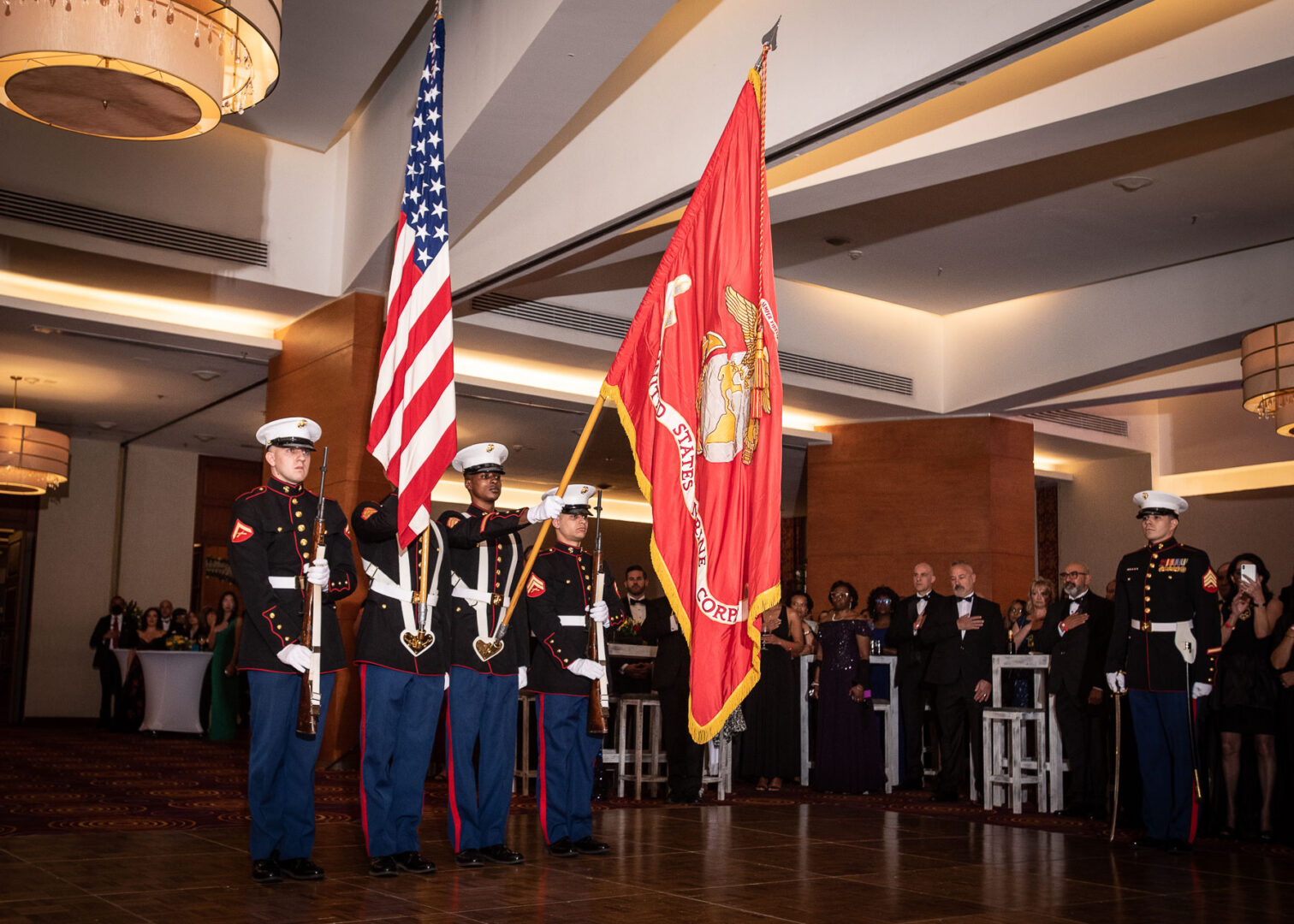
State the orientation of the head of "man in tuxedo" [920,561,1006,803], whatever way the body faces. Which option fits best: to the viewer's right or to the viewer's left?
to the viewer's left

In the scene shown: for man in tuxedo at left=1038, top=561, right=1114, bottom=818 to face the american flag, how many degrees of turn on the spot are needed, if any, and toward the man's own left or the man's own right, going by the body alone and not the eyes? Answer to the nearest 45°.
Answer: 0° — they already face it

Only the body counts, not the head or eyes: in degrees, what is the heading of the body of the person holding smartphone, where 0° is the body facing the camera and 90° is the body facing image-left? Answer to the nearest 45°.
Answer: approximately 0°

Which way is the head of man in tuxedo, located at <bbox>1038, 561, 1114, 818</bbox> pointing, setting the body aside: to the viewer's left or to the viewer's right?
to the viewer's left
